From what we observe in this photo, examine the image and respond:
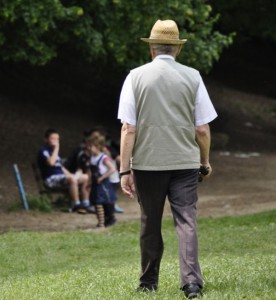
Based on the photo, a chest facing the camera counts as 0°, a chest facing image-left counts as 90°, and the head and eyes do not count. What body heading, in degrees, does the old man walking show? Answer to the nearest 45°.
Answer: approximately 180°

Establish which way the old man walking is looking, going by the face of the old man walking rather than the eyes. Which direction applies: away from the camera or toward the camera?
away from the camera

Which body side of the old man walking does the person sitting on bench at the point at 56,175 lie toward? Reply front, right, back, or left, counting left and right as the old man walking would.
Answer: front
